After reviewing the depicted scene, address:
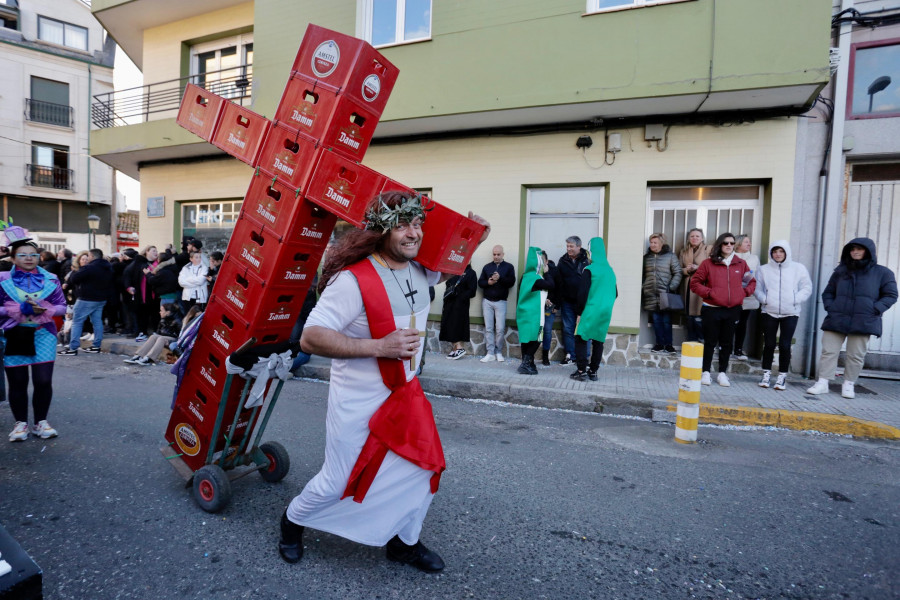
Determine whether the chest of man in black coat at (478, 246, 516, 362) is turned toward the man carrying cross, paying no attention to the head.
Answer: yes

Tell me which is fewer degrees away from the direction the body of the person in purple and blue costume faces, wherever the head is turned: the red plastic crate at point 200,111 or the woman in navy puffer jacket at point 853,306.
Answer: the red plastic crate

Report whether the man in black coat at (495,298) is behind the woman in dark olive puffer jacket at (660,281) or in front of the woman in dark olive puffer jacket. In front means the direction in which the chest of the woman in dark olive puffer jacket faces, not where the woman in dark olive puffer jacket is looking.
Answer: in front

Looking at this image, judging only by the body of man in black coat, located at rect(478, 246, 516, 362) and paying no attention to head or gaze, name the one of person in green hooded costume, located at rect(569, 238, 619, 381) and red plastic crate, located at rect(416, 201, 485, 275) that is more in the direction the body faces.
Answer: the red plastic crate

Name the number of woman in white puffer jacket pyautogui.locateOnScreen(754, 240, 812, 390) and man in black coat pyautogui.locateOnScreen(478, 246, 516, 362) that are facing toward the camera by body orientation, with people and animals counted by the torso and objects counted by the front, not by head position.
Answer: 2

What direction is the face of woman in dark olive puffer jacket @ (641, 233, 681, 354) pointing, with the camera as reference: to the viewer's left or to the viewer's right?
to the viewer's left

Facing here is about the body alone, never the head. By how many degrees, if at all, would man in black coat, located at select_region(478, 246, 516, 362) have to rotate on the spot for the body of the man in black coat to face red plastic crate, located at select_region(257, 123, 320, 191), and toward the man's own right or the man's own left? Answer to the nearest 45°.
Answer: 0° — they already face it

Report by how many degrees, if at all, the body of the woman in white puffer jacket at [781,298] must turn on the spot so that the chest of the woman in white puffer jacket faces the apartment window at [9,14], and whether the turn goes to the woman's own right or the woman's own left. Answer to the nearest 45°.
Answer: approximately 90° to the woman's own right

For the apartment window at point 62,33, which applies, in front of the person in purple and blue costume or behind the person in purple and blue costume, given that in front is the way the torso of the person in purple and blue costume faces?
behind
